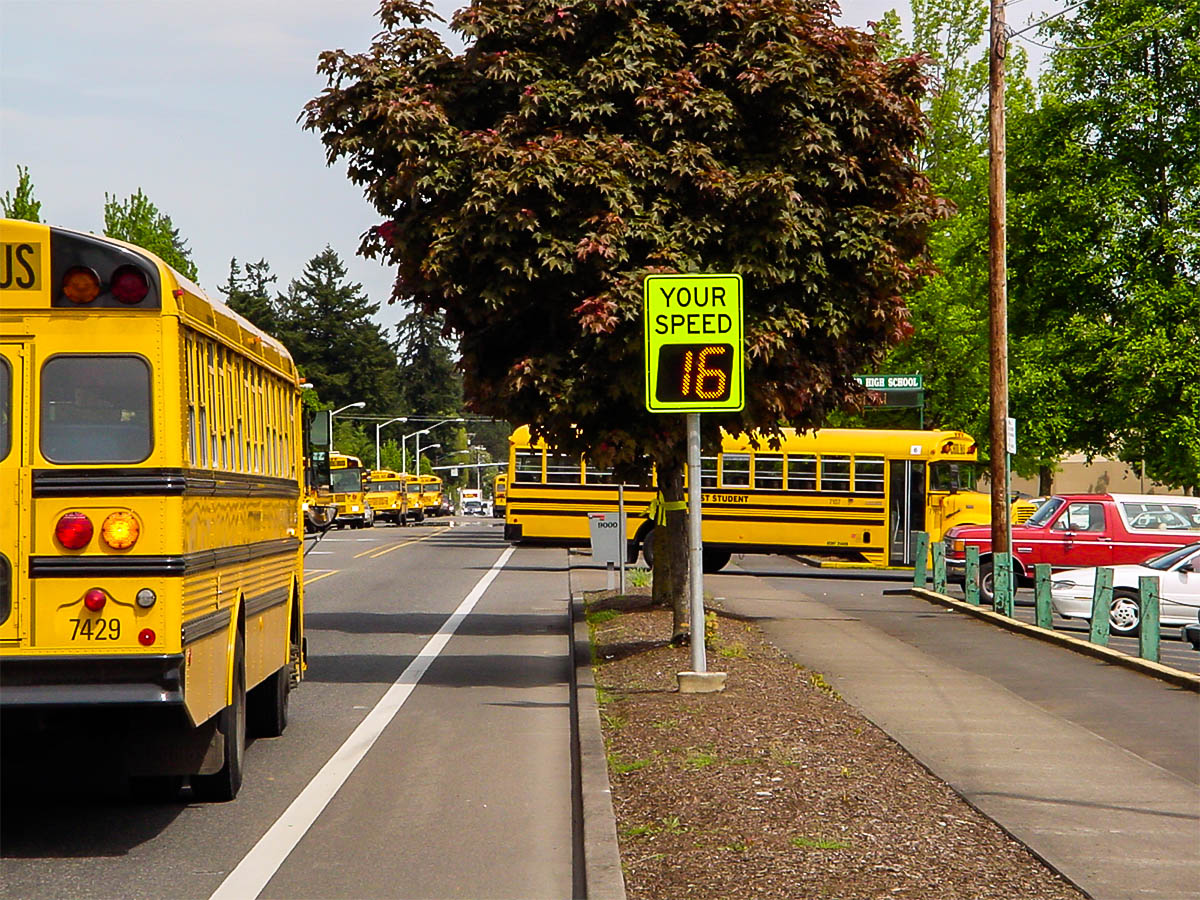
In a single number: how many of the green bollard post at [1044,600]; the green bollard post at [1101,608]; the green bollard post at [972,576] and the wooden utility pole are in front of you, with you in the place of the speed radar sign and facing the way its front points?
0

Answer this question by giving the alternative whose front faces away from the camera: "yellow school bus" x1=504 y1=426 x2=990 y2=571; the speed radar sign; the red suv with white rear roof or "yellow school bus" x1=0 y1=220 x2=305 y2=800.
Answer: "yellow school bus" x1=0 y1=220 x2=305 y2=800

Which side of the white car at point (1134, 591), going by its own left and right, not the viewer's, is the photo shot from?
left

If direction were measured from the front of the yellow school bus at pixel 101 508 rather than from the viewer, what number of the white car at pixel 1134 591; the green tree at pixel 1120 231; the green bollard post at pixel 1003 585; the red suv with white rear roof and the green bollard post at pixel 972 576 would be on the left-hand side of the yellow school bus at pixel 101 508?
0

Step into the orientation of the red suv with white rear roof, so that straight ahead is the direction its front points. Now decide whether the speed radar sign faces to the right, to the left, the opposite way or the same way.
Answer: to the left

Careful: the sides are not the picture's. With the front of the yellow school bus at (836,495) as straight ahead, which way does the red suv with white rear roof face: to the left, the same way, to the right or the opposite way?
the opposite way

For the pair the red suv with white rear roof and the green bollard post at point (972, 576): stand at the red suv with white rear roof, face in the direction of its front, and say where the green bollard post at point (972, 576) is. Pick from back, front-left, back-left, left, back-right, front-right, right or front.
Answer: front-left

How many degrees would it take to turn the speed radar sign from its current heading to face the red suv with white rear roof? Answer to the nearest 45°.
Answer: approximately 135° to its left

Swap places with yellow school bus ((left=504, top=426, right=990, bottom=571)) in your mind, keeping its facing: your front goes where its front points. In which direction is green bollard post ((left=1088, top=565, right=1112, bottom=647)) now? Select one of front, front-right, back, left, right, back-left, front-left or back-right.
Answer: right

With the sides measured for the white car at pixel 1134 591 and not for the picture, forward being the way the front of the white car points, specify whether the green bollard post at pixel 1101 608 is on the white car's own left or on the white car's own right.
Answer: on the white car's own left

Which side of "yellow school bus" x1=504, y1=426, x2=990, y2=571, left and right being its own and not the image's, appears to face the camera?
right

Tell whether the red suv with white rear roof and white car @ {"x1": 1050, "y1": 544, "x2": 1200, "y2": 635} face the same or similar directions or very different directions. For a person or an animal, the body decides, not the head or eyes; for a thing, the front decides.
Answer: same or similar directions

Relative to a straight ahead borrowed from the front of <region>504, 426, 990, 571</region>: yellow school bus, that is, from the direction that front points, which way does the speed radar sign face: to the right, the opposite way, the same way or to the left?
to the right

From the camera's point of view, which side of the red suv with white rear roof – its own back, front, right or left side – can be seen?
left

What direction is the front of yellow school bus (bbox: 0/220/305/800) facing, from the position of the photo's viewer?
facing away from the viewer

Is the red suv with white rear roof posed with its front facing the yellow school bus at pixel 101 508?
no

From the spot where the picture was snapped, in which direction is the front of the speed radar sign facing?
facing the viewer

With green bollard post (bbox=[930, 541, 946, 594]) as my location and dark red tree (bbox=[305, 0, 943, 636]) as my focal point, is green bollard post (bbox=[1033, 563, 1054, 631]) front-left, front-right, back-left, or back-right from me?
front-left
